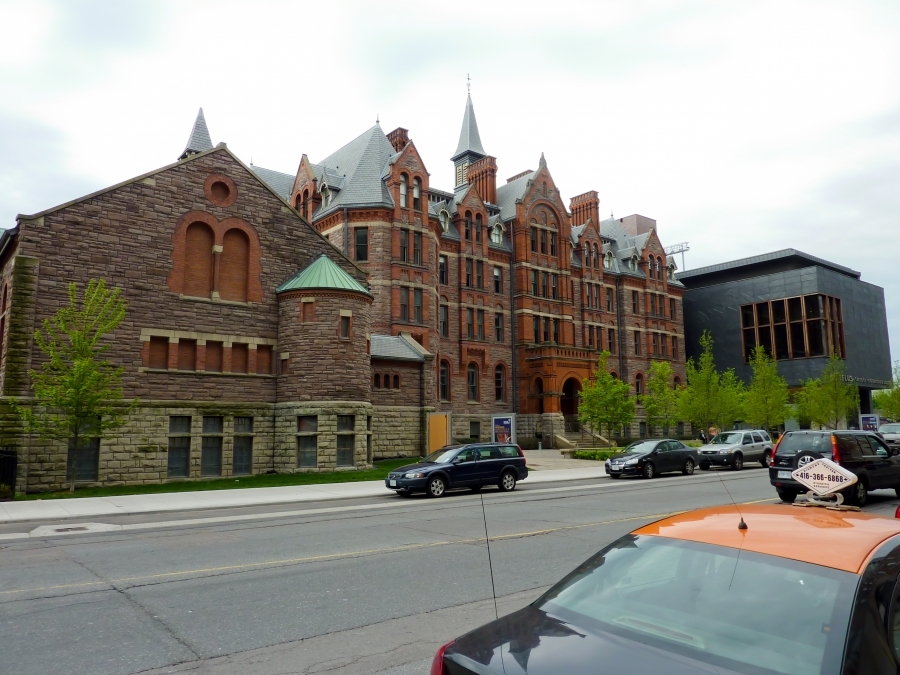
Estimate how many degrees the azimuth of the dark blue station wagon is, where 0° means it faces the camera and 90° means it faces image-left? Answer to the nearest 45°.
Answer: approximately 45°

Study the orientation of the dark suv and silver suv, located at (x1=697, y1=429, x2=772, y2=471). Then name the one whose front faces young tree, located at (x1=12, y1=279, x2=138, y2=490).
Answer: the silver suv

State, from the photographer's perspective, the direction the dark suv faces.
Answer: facing away from the viewer and to the right of the viewer

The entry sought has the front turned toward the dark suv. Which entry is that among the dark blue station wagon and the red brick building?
the red brick building

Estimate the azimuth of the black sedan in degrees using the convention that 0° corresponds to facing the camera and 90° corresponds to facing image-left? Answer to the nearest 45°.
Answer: approximately 45°

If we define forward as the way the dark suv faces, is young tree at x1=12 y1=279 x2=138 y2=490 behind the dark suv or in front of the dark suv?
behind

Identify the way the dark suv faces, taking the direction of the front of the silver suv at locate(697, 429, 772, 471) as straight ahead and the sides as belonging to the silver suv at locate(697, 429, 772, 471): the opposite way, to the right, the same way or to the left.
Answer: the opposite way

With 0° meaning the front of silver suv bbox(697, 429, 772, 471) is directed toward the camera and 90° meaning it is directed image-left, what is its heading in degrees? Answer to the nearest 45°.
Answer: approximately 45°

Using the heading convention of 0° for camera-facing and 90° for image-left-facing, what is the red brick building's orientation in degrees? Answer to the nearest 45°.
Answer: approximately 315°

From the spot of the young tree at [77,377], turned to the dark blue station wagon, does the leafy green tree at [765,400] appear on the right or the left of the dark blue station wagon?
left

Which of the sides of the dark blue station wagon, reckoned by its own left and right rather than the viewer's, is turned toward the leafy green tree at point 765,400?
back

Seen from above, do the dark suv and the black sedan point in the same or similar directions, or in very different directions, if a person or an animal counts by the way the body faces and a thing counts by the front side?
very different directions
